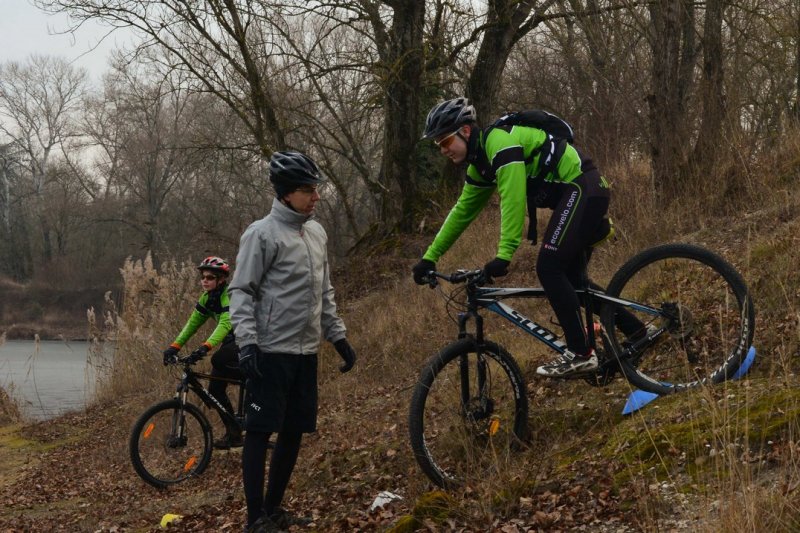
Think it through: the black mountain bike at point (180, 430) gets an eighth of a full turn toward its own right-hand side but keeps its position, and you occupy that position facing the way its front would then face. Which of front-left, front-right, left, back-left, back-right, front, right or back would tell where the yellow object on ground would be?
left

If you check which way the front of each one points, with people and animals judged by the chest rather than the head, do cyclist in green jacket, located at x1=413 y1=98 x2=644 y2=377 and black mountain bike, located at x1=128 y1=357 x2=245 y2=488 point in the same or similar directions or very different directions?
same or similar directions

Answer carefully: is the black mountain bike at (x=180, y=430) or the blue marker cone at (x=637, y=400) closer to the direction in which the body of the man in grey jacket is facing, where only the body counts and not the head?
the blue marker cone

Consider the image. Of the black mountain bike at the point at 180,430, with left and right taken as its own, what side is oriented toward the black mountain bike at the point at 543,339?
left

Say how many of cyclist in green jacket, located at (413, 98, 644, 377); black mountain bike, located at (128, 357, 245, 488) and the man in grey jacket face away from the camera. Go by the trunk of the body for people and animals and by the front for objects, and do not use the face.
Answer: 0

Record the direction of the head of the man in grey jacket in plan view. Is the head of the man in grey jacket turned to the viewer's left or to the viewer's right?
to the viewer's right

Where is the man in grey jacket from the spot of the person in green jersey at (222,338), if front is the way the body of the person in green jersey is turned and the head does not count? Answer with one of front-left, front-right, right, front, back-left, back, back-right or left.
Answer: front-left

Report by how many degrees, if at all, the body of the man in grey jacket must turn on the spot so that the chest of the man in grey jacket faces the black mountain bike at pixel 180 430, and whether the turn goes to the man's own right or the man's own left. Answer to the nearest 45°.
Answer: approximately 135° to the man's own left

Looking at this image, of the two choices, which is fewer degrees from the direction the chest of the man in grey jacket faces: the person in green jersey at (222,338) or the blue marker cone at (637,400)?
the blue marker cone

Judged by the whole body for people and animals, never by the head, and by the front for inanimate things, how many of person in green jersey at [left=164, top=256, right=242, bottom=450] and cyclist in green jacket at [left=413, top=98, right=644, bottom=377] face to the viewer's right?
0

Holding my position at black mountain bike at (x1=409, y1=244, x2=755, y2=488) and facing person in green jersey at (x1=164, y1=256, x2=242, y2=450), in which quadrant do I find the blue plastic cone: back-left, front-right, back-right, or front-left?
back-right

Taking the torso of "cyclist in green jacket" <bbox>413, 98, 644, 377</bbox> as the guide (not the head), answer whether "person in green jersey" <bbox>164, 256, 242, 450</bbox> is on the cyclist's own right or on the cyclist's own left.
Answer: on the cyclist's own right

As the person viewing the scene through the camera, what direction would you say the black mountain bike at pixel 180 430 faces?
facing the viewer and to the left of the viewer

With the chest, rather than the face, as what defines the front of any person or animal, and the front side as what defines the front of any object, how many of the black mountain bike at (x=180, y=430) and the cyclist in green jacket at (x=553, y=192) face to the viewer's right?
0

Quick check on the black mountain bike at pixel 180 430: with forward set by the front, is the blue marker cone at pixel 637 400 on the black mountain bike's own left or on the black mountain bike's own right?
on the black mountain bike's own left

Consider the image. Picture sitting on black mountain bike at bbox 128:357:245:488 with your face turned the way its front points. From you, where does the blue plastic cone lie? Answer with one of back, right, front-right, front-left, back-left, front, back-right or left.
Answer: left

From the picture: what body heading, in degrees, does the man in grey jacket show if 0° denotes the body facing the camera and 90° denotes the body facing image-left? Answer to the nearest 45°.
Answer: approximately 315°

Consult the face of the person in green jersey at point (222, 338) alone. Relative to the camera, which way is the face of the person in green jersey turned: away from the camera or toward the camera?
toward the camera
